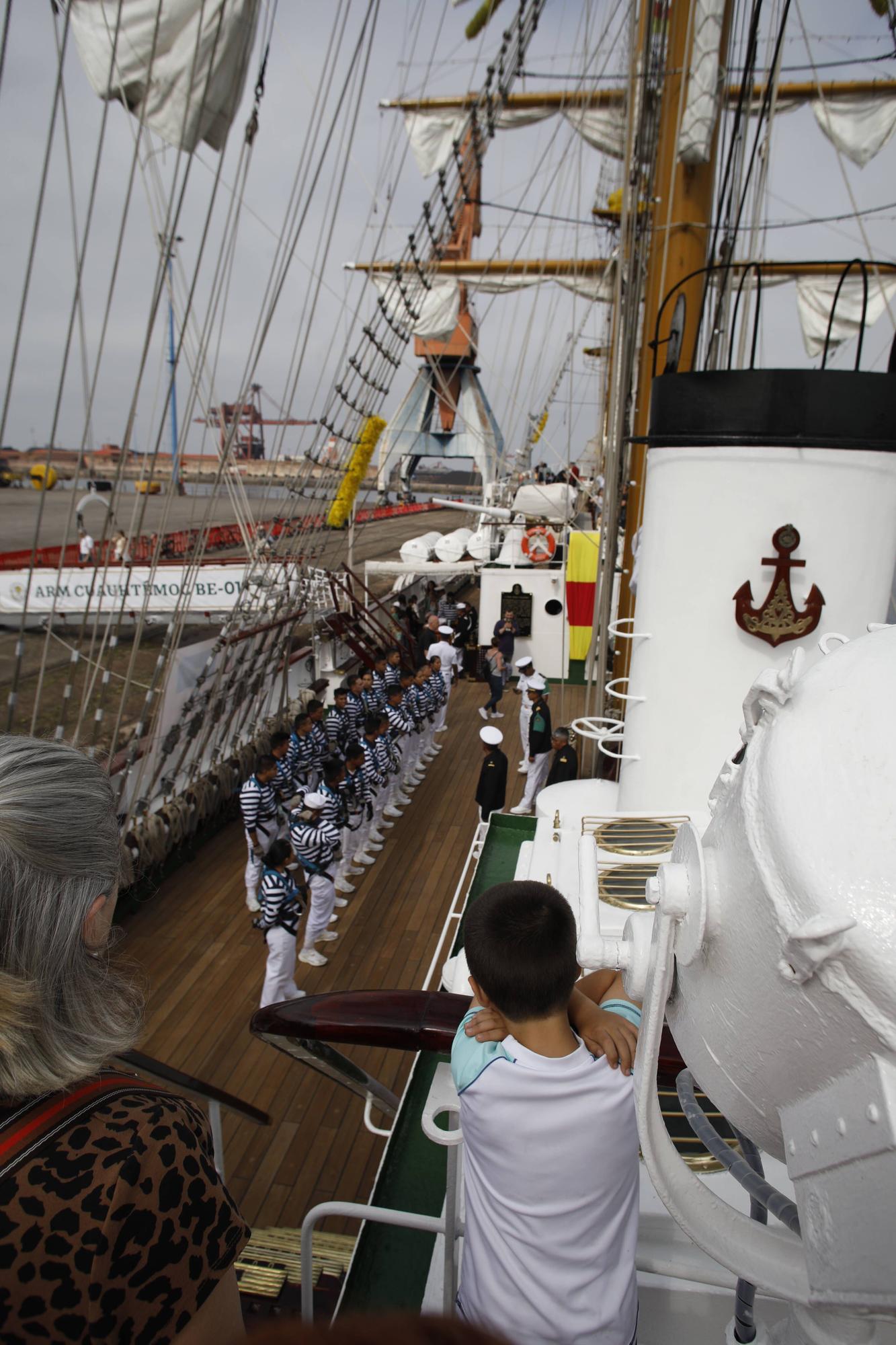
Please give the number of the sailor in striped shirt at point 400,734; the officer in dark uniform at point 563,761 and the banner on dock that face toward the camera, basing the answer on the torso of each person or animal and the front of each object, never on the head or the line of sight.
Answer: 1

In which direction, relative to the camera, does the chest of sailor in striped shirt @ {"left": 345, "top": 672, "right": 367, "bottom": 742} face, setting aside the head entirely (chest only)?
to the viewer's right

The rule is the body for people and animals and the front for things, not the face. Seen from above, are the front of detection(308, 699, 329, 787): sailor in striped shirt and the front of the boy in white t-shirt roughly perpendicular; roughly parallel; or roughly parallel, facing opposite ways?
roughly perpendicular

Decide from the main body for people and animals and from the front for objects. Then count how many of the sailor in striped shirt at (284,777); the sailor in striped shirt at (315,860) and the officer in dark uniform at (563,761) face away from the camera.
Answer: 0

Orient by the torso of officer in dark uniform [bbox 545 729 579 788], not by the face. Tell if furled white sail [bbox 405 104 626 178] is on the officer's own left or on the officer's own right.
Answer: on the officer's own right

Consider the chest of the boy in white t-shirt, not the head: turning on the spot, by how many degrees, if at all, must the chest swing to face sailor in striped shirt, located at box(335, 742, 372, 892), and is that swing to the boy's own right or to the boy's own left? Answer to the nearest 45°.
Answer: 0° — they already face them

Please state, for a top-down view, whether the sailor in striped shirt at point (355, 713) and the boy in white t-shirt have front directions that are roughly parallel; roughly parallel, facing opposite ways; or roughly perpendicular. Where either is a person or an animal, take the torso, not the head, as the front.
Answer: roughly perpendicular

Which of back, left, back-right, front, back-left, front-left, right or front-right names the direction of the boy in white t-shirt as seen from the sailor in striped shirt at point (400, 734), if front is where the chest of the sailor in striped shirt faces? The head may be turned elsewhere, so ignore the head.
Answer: right

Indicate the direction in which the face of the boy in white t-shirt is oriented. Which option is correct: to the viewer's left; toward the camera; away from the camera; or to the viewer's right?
away from the camera

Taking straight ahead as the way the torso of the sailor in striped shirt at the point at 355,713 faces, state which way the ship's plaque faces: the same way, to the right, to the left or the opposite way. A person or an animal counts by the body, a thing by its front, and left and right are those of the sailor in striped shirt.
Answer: to the right

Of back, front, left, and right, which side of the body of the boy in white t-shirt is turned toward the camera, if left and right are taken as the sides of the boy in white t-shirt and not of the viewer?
back

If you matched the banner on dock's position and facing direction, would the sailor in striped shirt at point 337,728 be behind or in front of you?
in front

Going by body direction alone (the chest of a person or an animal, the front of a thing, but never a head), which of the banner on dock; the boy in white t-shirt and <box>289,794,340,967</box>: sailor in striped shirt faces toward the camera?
the banner on dock

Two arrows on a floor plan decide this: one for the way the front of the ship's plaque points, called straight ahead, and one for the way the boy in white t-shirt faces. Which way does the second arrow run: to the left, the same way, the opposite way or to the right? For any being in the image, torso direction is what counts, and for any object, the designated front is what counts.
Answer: the opposite way

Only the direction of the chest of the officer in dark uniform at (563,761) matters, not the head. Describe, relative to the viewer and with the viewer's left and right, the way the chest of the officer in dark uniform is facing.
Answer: facing to the left of the viewer

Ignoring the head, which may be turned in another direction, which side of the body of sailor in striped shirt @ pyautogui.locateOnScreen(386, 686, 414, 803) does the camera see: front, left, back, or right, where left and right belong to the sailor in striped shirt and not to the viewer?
right
